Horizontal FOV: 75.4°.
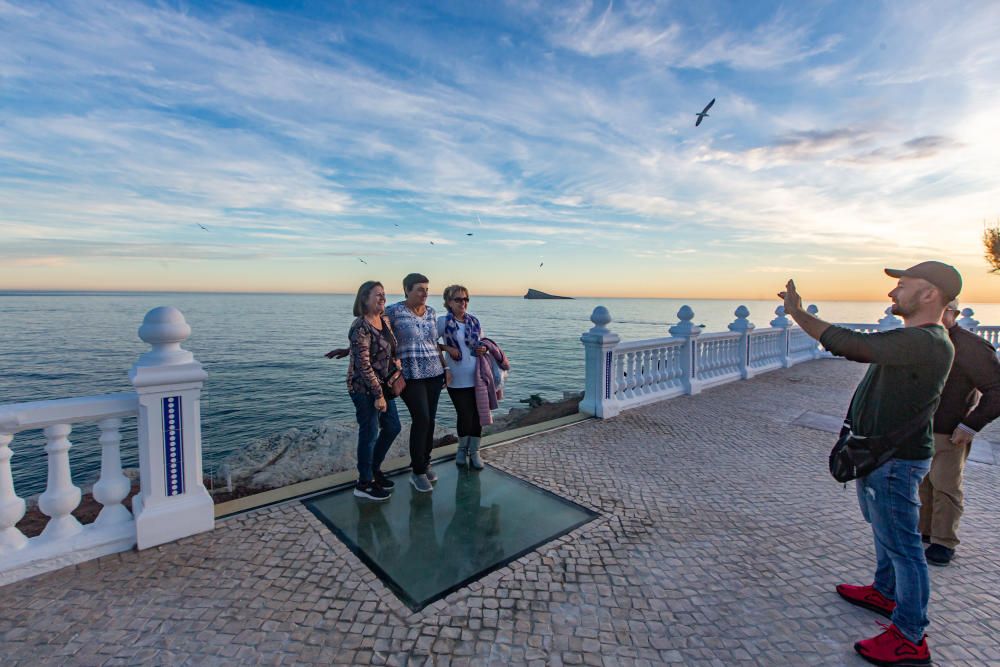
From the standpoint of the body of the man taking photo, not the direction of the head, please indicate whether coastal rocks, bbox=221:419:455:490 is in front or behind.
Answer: in front

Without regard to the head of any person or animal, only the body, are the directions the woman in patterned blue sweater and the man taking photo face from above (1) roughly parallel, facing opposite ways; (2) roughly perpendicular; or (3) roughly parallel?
roughly parallel, facing opposite ways

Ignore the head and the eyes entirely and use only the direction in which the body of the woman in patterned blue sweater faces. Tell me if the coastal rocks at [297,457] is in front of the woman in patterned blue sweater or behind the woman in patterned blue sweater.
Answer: behind

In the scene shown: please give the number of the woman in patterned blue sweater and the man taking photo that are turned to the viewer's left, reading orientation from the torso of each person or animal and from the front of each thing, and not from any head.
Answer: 1

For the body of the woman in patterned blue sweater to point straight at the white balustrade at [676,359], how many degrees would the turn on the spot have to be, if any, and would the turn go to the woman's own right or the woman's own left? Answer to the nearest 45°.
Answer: approximately 90° to the woman's own left

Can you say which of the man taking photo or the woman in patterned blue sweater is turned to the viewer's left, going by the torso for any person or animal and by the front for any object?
the man taking photo

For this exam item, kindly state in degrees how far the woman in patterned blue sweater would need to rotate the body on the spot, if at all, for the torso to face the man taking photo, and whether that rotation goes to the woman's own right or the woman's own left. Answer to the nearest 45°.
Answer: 0° — they already face them

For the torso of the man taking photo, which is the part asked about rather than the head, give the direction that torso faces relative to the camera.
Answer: to the viewer's left

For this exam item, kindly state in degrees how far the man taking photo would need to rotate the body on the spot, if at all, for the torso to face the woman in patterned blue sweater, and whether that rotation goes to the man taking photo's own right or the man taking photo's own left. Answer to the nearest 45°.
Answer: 0° — they already face them

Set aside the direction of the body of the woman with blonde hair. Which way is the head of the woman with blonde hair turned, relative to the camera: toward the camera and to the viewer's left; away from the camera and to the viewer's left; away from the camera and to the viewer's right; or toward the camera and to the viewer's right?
toward the camera and to the viewer's right

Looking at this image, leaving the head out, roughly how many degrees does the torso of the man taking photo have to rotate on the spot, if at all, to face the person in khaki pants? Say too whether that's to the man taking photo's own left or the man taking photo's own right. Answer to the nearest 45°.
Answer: approximately 90° to the man taking photo's own right

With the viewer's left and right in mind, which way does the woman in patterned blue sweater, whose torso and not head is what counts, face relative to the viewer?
facing the viewer and to the right of the viewer
